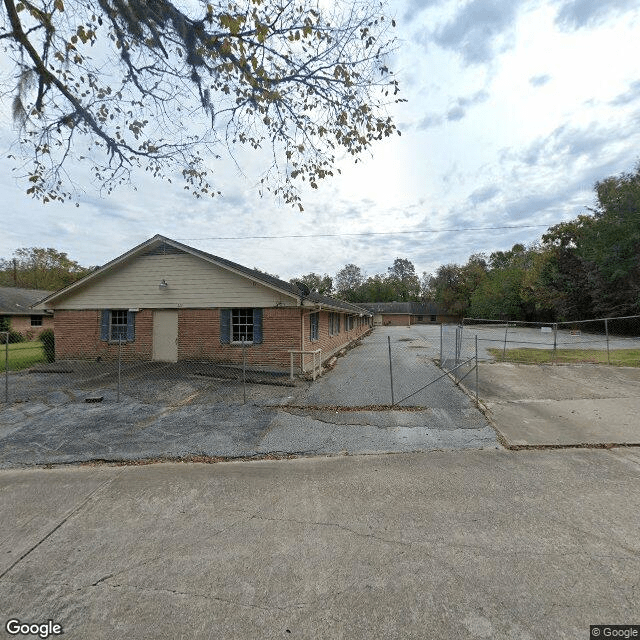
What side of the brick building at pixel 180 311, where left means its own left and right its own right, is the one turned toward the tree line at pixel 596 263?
left

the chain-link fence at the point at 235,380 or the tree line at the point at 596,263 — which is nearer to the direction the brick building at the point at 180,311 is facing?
the chain-link fence

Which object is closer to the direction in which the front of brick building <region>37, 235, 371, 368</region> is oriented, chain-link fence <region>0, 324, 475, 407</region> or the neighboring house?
the chain-link fence

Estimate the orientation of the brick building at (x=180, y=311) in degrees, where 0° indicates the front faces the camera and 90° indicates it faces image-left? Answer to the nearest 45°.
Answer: approximately 0°
